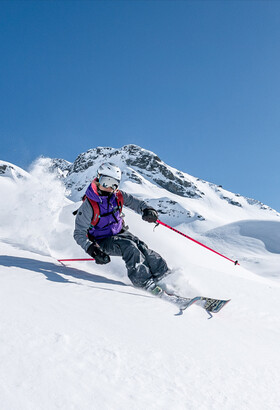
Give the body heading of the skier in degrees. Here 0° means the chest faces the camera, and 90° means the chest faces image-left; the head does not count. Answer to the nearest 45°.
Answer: approximately 315°
